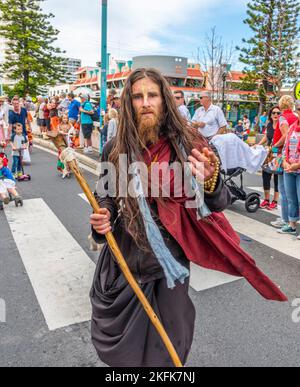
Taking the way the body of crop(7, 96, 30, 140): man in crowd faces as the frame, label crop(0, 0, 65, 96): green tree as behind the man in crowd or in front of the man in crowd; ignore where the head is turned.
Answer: behind

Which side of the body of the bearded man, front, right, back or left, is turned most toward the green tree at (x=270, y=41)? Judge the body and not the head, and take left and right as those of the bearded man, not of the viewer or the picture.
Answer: back

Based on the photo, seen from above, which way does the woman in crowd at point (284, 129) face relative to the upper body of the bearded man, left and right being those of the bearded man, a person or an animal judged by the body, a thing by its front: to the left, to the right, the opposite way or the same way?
to the right

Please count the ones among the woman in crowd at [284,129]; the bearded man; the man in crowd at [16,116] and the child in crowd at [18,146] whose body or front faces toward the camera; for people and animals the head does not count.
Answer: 3

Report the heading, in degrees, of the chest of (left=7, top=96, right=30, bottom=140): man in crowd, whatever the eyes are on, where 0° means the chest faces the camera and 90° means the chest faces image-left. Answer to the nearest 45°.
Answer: approximately 0°

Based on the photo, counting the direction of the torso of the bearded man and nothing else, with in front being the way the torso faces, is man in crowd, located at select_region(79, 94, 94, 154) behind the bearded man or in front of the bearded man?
behind

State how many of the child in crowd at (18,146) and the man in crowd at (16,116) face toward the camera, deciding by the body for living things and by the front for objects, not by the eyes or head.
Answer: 2

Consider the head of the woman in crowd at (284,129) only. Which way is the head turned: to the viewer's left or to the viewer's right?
to the viewer's left

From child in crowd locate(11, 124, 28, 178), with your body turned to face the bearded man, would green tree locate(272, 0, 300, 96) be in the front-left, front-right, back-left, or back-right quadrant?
back-left

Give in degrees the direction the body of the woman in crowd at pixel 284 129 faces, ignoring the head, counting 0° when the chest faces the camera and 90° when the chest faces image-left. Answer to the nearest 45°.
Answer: approximately 90°

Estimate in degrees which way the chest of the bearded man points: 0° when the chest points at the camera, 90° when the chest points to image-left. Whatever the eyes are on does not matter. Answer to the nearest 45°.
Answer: approximately 0°
